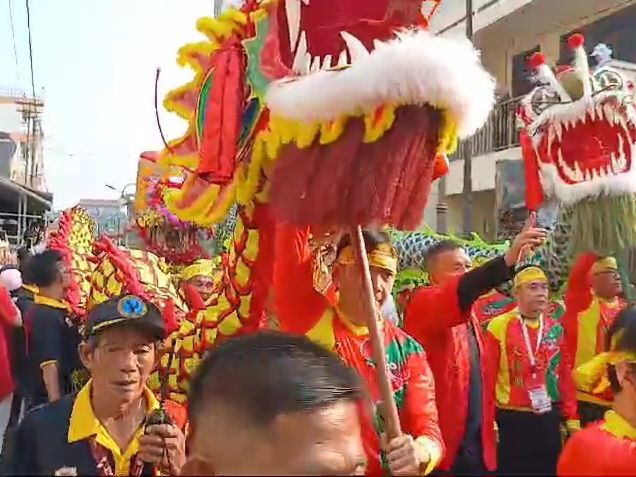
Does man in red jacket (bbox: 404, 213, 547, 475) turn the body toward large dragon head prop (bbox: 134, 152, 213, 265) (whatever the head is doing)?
no

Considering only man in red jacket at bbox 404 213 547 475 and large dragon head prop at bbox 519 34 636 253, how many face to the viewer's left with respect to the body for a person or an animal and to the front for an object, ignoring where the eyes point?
0

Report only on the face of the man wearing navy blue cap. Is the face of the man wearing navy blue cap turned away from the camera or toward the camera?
toward the camera

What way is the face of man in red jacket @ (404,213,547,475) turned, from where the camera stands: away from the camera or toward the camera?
toward the camera

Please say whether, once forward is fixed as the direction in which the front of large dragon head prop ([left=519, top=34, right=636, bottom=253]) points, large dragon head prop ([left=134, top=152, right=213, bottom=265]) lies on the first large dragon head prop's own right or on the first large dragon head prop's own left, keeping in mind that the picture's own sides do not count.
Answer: on the first large dragon head prop's own right

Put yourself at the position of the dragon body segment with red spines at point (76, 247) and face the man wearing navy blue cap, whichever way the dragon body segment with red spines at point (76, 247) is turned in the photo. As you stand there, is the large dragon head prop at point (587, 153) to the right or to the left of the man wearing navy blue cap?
left

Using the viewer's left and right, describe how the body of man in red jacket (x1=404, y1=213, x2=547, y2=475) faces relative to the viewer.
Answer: facing the viewer and to the right of the viewer

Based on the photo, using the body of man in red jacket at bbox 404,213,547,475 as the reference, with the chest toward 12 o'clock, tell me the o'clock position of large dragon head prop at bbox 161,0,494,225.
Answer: The large dragon head prop is roughly at 2 o'clock from the man in red jacket.

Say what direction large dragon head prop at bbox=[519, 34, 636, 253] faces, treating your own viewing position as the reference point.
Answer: facing the viewer

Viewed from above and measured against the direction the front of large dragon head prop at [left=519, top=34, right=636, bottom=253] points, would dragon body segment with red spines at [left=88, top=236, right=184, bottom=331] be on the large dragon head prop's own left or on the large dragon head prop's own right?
on the large dragon head prop's own right
